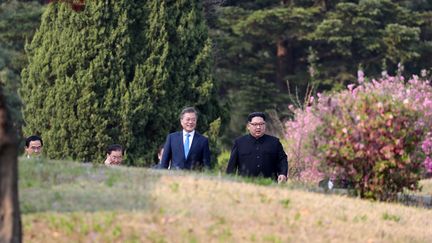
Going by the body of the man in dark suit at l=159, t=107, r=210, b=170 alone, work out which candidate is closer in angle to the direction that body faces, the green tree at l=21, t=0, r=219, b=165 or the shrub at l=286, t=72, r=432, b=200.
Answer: the shrub

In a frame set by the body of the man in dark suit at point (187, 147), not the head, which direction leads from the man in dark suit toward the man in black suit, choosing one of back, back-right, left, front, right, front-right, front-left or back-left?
left

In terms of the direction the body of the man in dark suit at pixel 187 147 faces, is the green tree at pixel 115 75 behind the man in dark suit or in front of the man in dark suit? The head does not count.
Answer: behind

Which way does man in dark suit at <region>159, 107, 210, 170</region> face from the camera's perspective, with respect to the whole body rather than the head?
toward the camera

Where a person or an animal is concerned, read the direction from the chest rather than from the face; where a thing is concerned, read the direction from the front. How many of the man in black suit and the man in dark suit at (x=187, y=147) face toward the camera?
2

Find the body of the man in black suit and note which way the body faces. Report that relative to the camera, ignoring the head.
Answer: toward the camera

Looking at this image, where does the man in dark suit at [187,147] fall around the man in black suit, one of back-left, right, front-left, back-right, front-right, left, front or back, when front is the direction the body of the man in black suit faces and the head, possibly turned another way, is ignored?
right

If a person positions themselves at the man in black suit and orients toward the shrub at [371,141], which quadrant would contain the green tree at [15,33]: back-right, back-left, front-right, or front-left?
back-left
